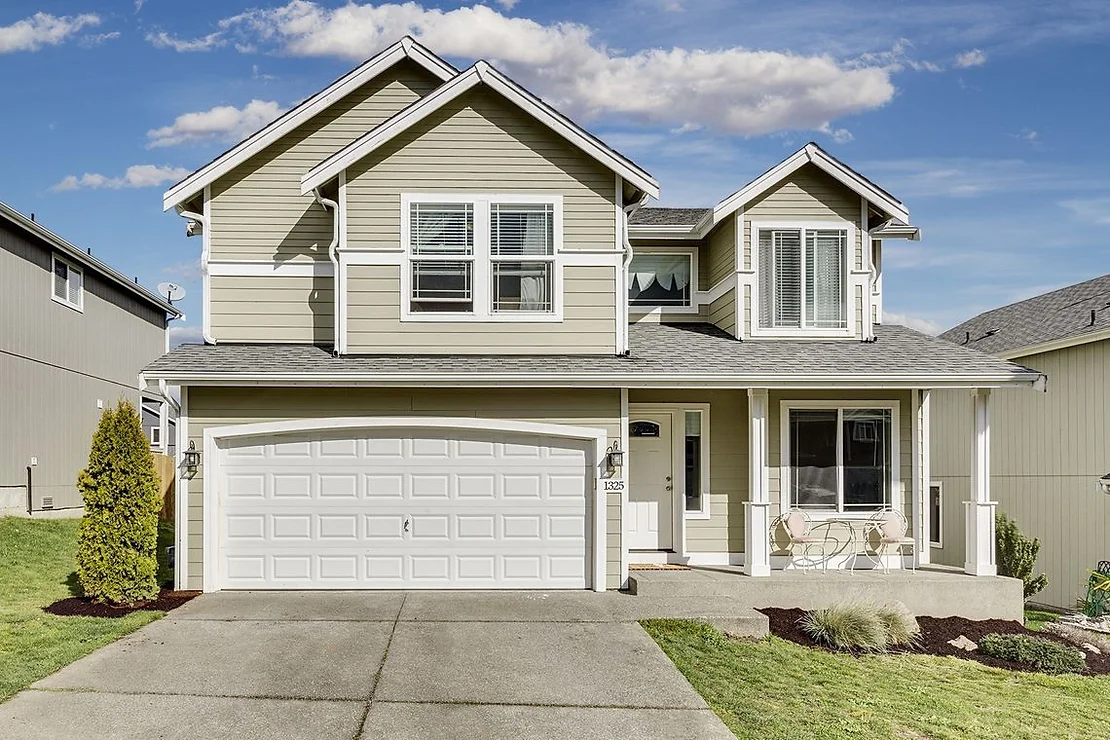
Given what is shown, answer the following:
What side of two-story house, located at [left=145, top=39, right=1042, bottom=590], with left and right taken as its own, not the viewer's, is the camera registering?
front

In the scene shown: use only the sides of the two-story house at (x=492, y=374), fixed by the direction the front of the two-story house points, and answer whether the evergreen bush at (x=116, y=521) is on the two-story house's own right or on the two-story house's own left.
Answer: on the two-story house's own right

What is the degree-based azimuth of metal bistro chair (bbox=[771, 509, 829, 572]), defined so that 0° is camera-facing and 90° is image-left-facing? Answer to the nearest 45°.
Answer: approximately 315°

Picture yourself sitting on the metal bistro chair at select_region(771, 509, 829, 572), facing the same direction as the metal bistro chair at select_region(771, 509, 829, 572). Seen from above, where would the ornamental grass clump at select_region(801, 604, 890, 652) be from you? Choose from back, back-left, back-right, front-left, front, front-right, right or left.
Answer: front-right

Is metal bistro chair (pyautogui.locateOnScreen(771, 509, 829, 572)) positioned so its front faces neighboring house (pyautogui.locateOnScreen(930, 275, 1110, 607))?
no

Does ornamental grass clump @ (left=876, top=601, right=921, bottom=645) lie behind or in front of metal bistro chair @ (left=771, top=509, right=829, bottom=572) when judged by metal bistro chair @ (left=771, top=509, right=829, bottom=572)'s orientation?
in front

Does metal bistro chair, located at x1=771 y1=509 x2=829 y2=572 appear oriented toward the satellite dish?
no

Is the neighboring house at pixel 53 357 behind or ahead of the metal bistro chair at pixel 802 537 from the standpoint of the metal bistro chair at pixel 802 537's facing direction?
behind

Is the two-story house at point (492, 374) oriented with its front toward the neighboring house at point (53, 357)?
no
